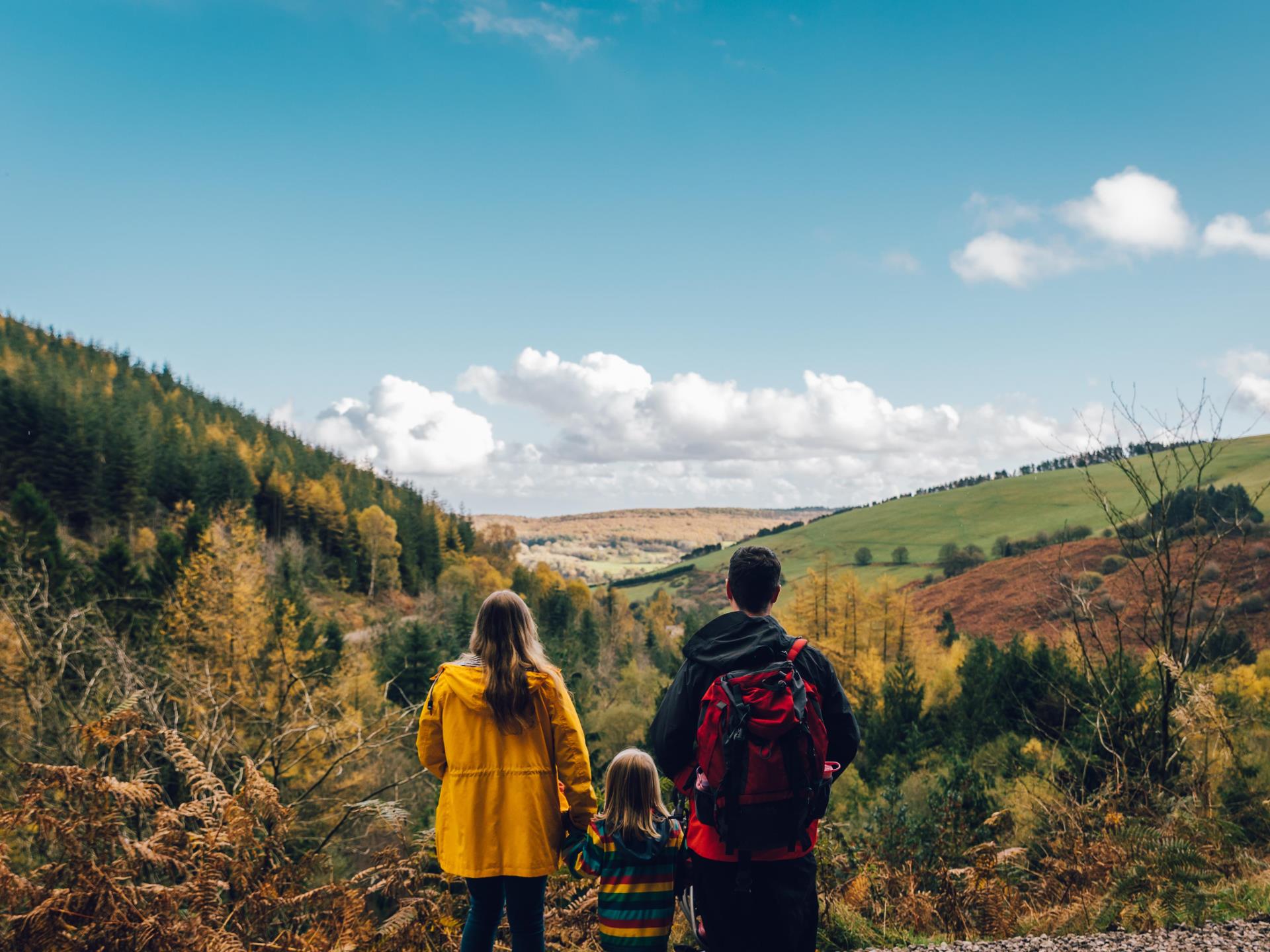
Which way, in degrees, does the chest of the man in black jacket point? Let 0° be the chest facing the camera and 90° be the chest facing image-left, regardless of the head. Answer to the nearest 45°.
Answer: approximately 180°

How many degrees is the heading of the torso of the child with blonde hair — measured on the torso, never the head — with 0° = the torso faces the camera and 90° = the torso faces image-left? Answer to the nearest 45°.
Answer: approximately 180°

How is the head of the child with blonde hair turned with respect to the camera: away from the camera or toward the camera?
away from the camera

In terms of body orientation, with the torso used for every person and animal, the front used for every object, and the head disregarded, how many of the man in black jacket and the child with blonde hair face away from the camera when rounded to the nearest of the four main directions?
2

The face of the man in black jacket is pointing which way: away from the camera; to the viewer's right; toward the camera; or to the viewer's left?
away from the camera
